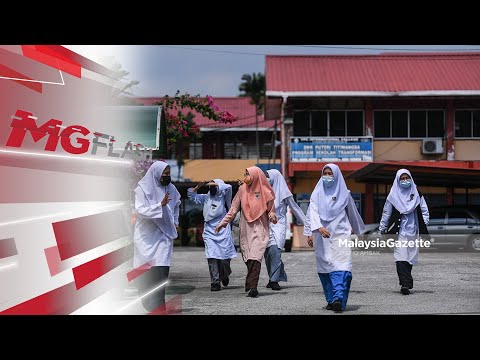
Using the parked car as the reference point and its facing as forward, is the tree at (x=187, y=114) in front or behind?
in front

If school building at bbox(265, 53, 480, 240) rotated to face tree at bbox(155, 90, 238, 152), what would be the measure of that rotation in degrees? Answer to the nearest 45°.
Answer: approximately 45° to its right

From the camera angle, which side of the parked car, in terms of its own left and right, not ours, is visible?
left

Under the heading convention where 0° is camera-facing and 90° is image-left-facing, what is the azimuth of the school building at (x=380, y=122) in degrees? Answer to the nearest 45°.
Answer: approximately 0°

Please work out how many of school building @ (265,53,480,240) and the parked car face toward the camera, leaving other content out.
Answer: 1

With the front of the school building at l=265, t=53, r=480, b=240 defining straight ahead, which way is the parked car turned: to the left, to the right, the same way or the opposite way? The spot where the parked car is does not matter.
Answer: to the right
